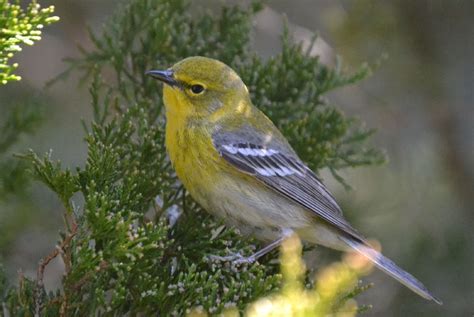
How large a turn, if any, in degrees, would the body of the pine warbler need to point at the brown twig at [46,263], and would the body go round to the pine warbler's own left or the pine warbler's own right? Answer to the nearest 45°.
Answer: approximately 45° to the pine warbler's own left

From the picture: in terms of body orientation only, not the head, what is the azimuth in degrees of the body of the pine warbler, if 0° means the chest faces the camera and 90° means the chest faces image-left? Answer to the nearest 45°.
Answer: approximately 90°
